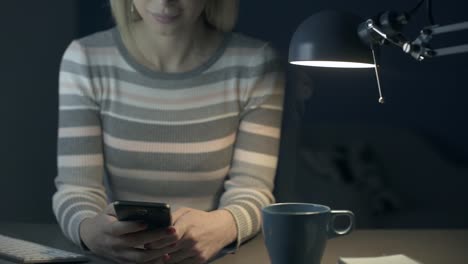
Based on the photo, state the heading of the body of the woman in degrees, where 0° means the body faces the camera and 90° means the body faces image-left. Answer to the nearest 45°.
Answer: approximately 0°

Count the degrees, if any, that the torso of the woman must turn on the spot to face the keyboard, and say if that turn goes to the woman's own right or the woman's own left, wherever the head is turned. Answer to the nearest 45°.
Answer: approximately 45° to the woman's own right

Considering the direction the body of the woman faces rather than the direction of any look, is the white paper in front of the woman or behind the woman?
in front

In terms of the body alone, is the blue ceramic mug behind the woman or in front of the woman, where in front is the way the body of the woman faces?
in front
